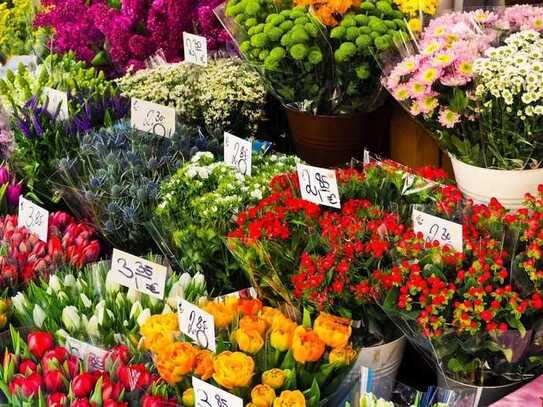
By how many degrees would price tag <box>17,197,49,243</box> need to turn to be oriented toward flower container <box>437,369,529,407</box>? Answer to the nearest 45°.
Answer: approximately 90° to its left

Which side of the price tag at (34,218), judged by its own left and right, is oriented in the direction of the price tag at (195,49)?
back

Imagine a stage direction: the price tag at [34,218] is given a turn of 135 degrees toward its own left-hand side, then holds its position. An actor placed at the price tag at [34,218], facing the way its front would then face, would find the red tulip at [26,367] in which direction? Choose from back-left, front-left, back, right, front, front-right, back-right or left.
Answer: right

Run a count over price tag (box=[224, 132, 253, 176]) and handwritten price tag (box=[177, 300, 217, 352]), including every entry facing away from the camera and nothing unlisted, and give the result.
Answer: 0

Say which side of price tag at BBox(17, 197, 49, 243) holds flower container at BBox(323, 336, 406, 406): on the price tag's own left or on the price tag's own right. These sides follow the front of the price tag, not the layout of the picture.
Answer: on the price tag's own left

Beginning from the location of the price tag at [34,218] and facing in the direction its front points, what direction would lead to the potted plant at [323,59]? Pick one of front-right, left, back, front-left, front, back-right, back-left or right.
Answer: back-left

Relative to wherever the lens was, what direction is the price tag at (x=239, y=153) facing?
facing the viewer and to the left of the viewer

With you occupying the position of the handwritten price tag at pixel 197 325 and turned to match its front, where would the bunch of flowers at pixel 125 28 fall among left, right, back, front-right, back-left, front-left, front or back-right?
back-right

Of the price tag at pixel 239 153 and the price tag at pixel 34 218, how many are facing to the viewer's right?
0

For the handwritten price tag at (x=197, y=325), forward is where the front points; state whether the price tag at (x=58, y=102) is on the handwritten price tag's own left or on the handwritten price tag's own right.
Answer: on the handwritten price tag's own right

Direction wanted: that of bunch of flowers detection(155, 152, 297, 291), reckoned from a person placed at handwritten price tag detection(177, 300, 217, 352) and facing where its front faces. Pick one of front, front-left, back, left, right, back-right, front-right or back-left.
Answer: back-right

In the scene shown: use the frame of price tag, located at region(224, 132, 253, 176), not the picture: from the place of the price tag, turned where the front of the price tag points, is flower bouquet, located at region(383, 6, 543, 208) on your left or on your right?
on your left
